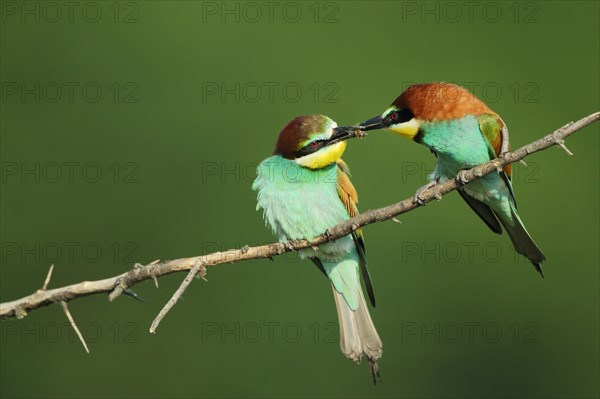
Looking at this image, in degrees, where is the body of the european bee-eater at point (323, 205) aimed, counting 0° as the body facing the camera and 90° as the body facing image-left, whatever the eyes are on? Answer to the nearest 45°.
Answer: approximately 45°

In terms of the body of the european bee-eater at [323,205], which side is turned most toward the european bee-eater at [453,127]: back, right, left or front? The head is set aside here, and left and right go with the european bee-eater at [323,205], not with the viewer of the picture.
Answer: left
